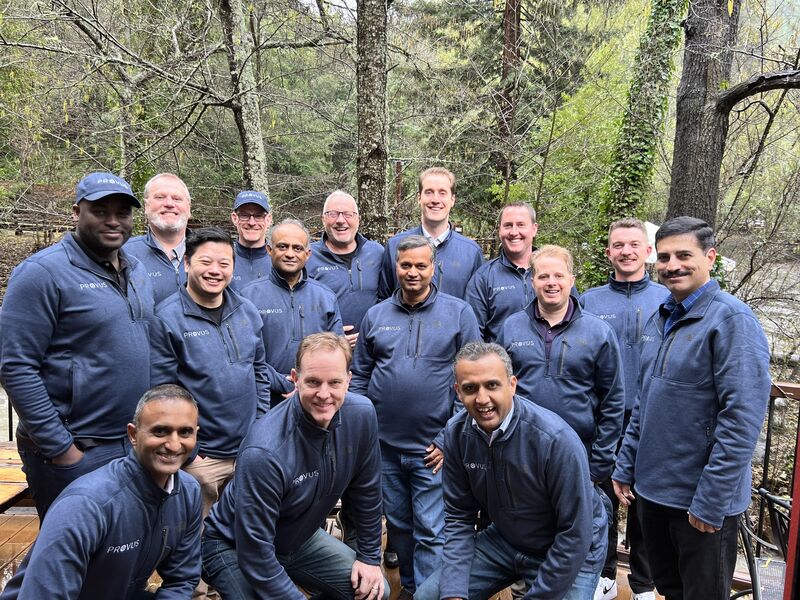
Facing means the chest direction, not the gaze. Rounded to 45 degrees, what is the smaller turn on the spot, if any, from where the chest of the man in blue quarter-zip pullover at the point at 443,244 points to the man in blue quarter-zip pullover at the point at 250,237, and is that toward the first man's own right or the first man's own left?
approximately 90° to the first man's own right

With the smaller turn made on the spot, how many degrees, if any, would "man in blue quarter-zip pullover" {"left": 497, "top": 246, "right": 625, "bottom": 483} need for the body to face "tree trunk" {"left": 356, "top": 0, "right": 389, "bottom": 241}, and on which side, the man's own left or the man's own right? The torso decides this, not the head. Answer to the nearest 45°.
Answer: approximately 135° to the man's own right

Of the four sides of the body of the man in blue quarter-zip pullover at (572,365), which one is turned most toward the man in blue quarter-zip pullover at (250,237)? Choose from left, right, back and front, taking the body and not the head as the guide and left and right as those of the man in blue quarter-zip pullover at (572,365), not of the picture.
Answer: right

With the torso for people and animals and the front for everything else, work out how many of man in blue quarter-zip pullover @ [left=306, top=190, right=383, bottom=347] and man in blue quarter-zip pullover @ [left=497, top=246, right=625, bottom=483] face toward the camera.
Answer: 2

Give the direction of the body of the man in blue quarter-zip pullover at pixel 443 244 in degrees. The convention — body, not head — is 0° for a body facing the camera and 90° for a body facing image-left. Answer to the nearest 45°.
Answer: approximately 0°

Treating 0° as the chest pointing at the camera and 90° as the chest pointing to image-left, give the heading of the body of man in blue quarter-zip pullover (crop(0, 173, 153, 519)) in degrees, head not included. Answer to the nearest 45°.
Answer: approximately 315°

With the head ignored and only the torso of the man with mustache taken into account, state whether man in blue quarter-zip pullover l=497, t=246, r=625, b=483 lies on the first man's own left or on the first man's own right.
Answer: on the first man's own right

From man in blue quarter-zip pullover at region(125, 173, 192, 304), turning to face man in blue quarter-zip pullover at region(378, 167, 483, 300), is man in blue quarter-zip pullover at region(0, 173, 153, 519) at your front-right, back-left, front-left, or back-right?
back-right

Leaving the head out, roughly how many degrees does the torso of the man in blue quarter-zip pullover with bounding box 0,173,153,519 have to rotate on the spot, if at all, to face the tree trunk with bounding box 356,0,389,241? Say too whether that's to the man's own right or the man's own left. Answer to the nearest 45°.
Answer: approximately 90° to the man's own left

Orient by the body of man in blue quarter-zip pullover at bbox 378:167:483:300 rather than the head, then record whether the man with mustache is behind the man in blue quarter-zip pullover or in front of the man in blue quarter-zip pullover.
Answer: in front

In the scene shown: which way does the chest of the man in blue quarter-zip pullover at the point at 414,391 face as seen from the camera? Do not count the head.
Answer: toward the camera

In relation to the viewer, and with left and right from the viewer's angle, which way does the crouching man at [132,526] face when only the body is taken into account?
facing the viewer and to the right of the viewer

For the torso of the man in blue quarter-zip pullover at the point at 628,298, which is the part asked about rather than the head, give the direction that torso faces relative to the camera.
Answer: toward the camera

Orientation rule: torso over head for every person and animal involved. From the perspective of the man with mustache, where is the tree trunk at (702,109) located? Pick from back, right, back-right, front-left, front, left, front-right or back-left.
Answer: back-right
